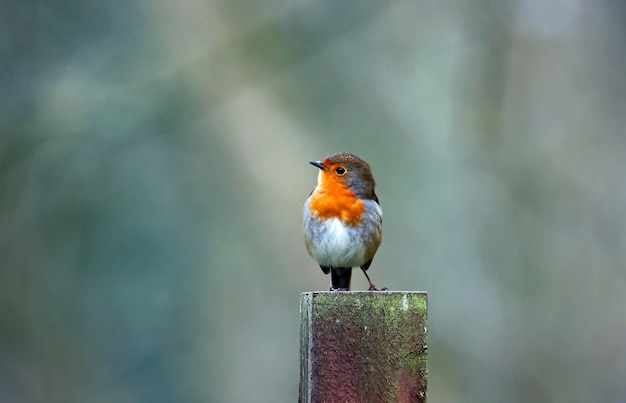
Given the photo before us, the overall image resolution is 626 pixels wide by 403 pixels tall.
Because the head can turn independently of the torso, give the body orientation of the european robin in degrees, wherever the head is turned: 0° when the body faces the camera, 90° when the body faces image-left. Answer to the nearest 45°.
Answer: approximately 0°
